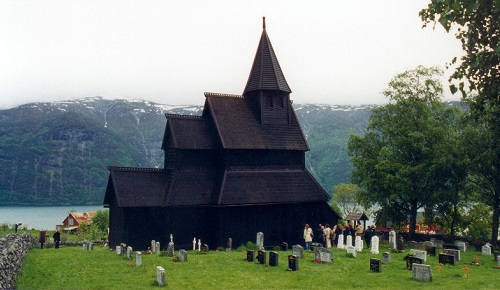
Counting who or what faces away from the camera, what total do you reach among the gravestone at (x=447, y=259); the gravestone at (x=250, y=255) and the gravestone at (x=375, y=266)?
0

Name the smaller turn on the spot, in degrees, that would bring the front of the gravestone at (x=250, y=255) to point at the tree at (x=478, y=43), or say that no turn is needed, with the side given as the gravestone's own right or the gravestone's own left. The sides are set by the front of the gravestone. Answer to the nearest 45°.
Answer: approximately 45° to the gravestone's own left

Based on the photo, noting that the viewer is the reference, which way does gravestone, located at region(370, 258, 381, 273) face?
facing the viewer

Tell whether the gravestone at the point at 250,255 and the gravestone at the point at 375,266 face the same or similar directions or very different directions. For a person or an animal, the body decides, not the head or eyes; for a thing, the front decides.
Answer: same or similar directions

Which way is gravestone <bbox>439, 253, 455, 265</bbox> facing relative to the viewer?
toward the camera

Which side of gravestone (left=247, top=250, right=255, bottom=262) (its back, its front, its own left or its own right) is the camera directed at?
front

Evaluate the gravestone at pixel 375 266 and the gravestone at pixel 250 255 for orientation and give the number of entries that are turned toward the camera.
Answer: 2

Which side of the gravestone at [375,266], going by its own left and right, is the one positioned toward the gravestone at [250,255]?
right
